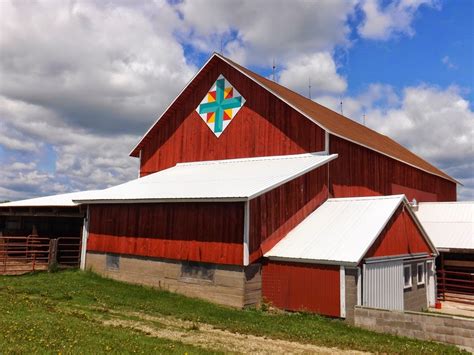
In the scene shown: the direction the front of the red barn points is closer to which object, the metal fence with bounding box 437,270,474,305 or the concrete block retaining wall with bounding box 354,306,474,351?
the concrete block retaining wall

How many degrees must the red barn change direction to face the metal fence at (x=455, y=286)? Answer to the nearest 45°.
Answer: approximately 135° to its left

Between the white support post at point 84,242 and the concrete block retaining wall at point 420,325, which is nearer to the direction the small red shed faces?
the concrete block retaining wall

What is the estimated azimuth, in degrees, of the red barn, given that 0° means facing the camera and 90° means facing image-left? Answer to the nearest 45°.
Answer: approximately 45°

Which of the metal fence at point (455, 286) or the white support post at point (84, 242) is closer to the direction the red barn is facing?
the white support post

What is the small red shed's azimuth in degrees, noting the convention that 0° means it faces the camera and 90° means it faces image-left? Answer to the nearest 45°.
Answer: approximately 315°

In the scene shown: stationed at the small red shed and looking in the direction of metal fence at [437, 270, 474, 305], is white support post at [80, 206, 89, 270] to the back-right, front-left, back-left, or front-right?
back-left

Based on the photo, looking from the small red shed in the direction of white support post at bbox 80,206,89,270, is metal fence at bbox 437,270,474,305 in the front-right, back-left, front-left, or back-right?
back-right

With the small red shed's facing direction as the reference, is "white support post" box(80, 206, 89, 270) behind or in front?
behind

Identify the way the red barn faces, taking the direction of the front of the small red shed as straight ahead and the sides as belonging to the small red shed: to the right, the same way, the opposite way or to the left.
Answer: to the right

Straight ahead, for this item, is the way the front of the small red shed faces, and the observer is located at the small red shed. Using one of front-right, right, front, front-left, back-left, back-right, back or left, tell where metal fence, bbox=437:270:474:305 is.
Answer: left
